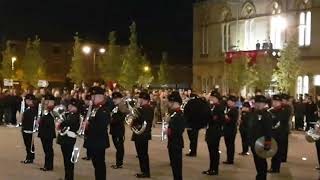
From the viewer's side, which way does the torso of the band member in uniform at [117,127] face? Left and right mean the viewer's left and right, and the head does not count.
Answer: facing the viewer and to the left of the viewer

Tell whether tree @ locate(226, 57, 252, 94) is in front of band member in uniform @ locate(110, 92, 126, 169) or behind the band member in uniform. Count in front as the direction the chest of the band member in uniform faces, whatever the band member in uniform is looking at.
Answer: behind

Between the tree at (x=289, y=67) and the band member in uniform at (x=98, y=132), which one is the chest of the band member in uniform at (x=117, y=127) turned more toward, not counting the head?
the band member in uniform
